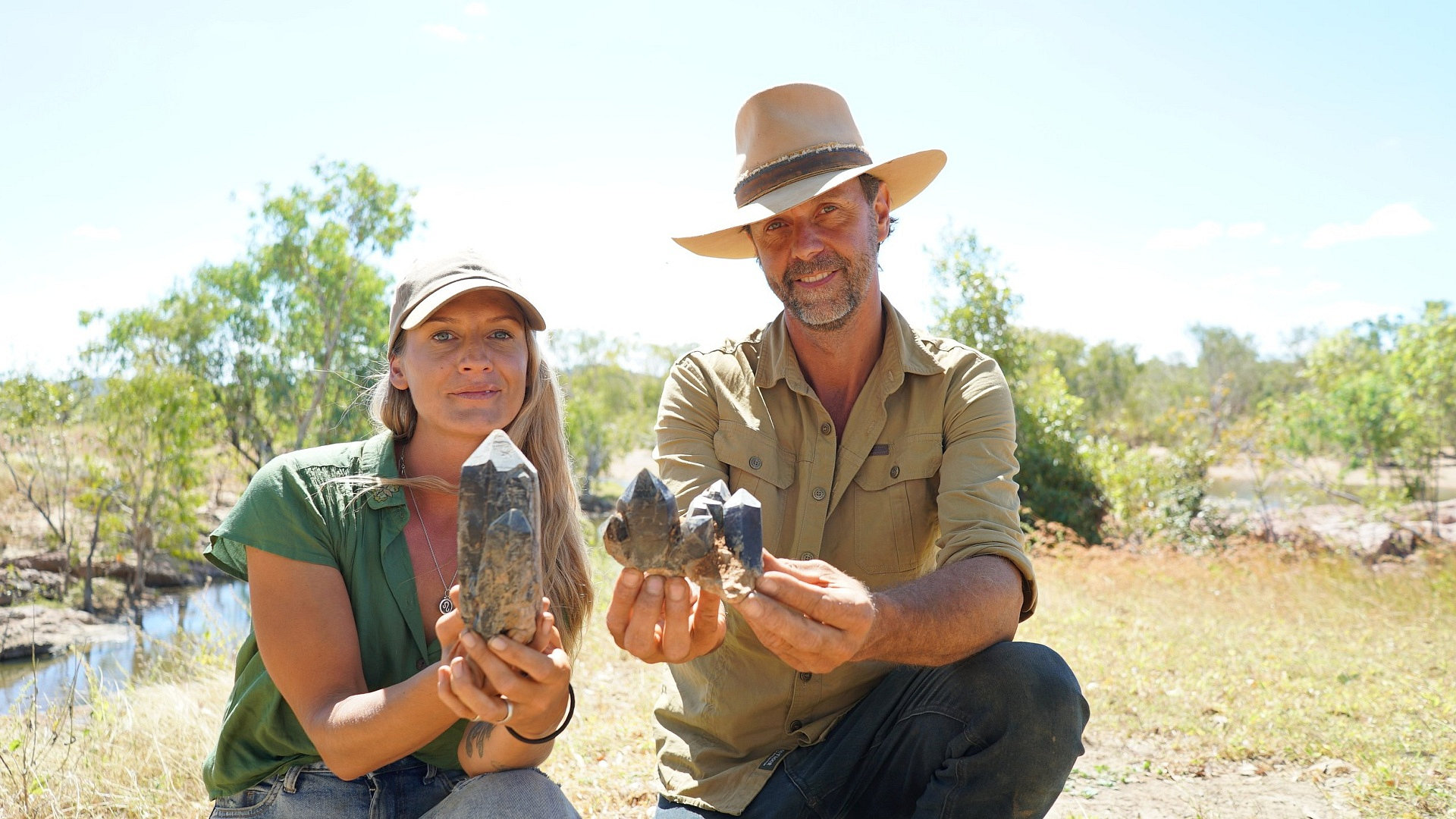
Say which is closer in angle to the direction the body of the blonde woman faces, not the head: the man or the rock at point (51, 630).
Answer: the man

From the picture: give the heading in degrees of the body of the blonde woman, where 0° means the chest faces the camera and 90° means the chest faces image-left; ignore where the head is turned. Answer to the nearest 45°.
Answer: approximately 315°

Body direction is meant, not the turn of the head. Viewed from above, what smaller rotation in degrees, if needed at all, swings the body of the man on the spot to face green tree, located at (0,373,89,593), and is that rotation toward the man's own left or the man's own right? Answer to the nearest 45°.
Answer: approximately 135° to the man's own right

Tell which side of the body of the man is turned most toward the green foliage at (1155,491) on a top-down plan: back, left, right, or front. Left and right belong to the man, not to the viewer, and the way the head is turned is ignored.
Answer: back

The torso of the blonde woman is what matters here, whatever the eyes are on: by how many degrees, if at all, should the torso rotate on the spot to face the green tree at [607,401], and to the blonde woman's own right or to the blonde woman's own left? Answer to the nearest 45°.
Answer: approximately 135° to the blonde woman's own left

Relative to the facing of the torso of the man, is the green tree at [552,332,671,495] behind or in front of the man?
behind
